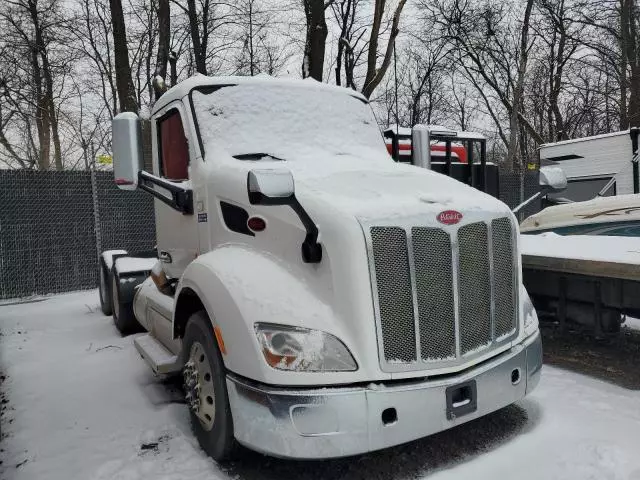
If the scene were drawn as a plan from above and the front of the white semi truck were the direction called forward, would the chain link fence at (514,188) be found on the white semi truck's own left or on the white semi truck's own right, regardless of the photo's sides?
on the white semi truck's own left

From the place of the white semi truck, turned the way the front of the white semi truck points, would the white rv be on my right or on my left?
on my left

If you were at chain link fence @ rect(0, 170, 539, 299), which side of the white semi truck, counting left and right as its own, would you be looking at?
back

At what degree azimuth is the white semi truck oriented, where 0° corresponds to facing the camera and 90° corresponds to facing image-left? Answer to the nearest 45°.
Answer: approximately 315°

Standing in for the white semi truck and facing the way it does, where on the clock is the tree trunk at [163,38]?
The tree trunk is roughly at 7 o'clock from the white semi truck.

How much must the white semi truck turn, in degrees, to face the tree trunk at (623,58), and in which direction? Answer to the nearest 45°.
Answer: approximately 90° to its left
